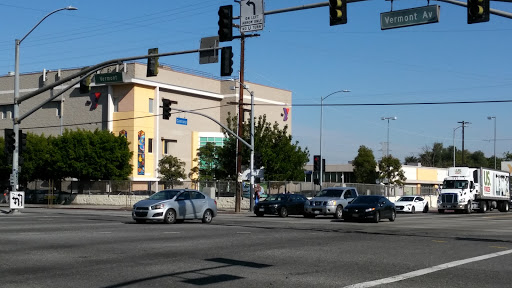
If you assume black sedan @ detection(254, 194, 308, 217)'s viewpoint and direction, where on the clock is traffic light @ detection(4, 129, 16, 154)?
The traffic light is roughly at 1 o'clock from the black sedan.

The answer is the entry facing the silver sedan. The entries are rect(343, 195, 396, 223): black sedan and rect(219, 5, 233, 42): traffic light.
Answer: the black sedan

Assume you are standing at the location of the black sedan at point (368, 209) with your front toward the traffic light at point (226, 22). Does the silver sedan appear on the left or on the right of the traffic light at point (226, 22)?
right

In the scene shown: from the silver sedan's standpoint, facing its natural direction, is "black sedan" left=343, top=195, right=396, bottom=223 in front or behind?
behind

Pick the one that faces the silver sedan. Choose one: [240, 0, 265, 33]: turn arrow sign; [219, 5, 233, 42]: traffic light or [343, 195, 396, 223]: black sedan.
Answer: the black sedan

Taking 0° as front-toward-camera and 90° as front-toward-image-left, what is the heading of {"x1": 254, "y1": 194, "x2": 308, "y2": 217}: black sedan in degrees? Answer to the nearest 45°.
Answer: approximately 45°

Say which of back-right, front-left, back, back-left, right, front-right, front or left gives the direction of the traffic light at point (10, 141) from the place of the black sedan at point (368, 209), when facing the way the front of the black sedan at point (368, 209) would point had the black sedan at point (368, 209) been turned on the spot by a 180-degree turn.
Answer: back-left

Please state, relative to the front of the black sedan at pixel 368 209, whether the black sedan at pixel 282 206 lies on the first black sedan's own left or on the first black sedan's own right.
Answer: on the first black sedan's own right
